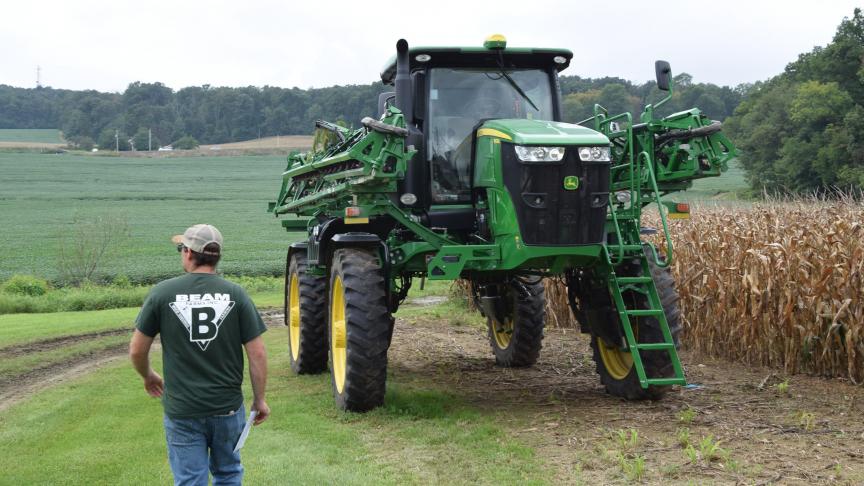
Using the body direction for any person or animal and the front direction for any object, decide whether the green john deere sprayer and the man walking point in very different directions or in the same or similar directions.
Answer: very different directions

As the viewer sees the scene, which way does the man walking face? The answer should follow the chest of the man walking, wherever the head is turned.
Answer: away from the camera

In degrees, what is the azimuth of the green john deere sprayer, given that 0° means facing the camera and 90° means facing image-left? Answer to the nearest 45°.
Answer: approximately 315°

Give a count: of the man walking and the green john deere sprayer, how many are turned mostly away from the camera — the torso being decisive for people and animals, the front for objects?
1

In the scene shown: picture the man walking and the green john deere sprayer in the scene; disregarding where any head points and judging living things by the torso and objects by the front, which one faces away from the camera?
the man walking

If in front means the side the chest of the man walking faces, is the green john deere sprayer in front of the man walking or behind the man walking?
in front

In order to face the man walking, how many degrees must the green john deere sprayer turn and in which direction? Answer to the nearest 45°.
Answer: approximately 45° to its right
